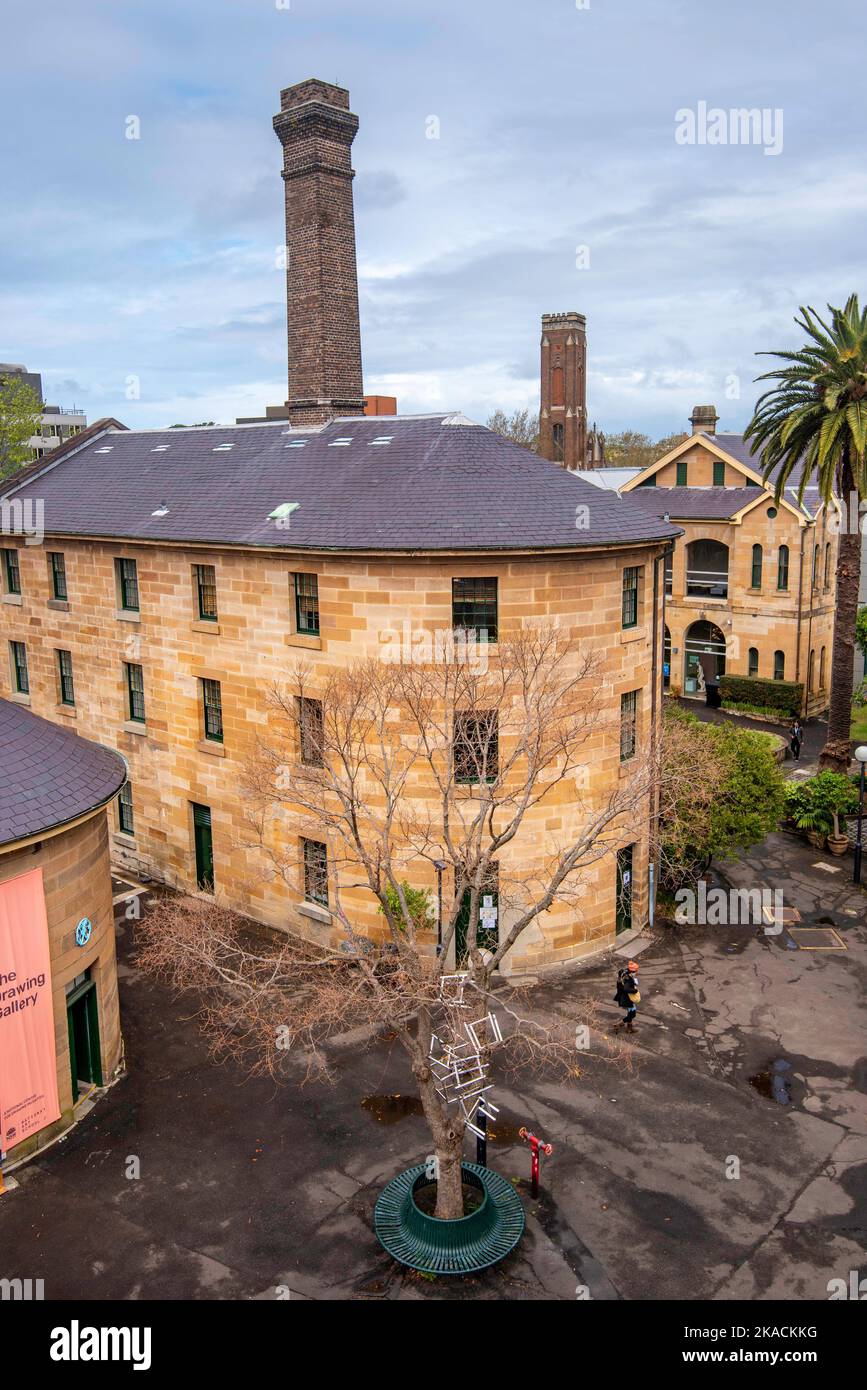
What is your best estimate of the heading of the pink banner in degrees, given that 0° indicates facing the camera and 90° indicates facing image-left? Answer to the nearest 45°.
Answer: approximately 315°

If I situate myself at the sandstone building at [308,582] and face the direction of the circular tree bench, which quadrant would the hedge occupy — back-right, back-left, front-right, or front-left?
back-left

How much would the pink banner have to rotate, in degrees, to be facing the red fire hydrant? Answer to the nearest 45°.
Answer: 0° — it already faces it

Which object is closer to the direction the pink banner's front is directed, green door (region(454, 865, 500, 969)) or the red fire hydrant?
the red fire hydrant

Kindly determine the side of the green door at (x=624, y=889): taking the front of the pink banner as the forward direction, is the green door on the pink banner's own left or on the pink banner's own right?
on the pink banner's own left

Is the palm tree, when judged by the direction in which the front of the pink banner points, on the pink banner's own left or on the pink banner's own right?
on the pink banner's own left

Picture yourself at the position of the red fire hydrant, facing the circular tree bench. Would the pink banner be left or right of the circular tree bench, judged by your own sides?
right

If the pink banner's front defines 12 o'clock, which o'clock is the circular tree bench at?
The circular tree bench is roughly at 12 o'clock from the pink banner.

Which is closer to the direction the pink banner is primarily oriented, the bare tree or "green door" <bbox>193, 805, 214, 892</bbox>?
the bare tree

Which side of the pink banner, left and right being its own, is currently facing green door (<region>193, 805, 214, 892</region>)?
left
